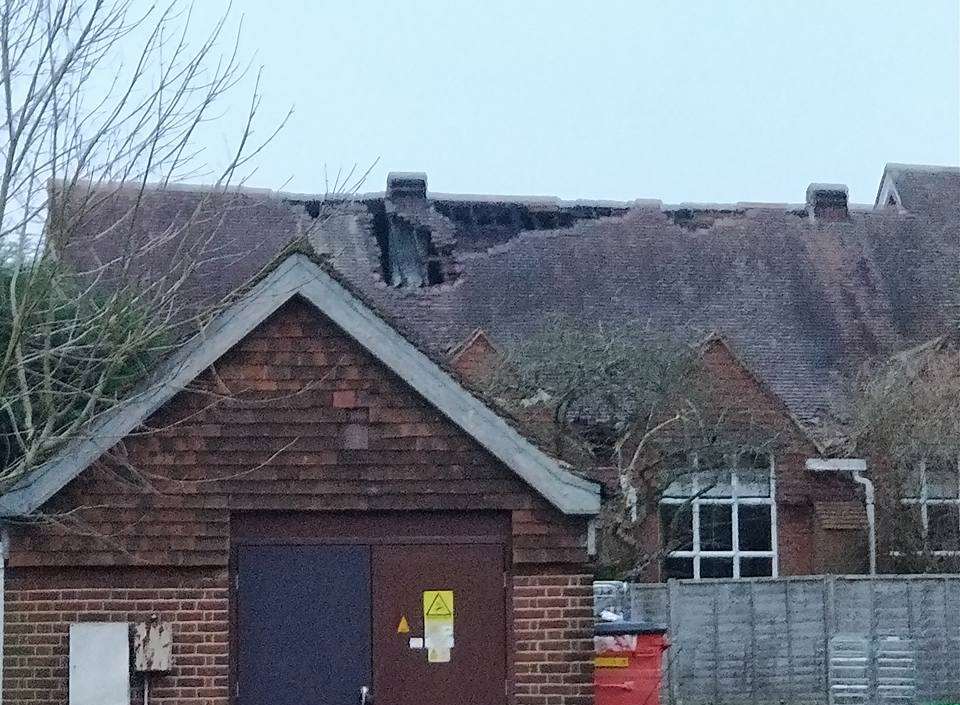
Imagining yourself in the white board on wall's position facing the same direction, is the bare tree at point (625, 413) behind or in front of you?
behind

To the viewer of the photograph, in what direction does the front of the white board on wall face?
facing the viewer

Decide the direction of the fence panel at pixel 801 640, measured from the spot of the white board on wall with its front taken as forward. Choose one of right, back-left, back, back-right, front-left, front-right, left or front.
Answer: back-left

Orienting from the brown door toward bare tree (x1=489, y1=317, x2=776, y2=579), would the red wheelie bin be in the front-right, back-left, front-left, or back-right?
front-right

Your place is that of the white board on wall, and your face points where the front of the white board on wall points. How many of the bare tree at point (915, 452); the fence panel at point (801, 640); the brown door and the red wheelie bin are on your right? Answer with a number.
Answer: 0

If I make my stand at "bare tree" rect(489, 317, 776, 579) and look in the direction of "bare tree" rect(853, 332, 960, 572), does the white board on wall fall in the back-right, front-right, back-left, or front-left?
back-right

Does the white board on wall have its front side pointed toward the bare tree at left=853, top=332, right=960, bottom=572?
no

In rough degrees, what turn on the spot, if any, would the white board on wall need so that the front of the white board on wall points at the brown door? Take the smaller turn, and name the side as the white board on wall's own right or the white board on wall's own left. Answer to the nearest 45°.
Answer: approximately 90° to the white board on wall's own left

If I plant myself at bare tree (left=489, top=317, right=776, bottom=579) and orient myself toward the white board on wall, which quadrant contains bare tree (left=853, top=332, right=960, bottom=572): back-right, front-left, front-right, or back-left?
back-left

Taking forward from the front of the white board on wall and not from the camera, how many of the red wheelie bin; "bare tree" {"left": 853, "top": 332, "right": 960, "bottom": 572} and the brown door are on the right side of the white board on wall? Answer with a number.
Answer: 0
